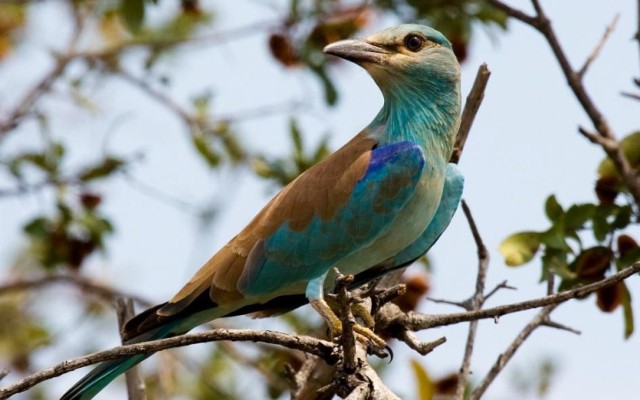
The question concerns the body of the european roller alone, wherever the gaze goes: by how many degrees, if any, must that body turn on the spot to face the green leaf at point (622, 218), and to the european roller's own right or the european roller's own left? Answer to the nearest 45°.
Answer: approximately 45° to the european roller's own left

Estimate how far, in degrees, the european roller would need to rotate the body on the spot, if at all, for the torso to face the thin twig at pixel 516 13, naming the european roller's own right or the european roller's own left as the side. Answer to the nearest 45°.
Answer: approximately 45° to the european roller's own left

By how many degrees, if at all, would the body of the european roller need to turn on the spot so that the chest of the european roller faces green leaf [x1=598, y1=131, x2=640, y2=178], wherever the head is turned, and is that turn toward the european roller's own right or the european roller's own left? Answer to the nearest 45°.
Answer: approximately 45° to the european roller's own left

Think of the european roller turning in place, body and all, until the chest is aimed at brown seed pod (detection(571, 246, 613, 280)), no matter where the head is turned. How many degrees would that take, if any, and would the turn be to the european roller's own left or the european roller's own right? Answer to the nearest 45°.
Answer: approximately 45° to the european roller's own left

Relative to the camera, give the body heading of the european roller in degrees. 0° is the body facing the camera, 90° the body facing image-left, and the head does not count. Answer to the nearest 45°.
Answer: approximately 315°

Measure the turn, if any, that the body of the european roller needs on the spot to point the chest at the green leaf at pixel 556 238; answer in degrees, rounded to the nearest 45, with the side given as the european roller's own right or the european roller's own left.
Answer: approximately 45° to the european roller's own left
